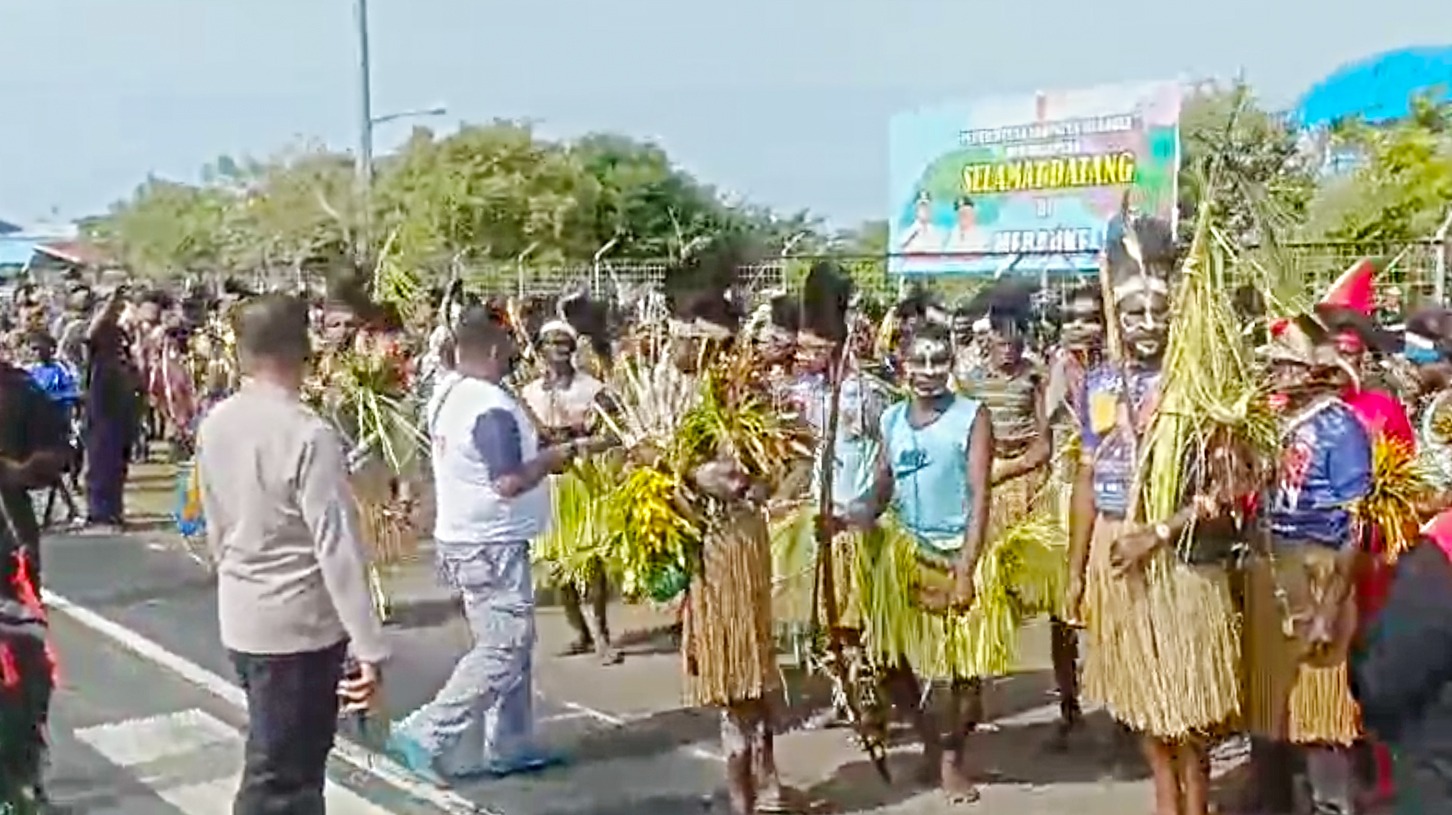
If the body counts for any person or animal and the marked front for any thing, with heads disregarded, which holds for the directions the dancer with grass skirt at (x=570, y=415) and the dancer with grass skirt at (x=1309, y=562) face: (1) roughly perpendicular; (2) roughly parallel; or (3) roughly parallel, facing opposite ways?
roughly perpendicular

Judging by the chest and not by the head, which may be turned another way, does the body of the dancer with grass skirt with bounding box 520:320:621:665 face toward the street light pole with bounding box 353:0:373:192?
no

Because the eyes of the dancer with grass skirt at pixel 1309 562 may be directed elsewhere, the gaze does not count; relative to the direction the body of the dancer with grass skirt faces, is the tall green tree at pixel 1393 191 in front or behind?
behind

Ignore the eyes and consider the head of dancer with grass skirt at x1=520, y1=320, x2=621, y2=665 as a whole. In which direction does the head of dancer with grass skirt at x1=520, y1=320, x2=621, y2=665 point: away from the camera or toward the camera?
toward the camera

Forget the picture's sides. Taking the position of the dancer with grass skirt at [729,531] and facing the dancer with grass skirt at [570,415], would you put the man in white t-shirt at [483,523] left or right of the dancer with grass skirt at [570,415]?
left

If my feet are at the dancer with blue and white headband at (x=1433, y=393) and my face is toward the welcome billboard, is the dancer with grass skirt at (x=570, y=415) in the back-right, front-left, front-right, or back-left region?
front-left

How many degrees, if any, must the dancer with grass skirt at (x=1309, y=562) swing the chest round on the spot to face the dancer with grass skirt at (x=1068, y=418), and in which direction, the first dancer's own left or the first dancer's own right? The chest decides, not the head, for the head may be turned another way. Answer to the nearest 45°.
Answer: approximately 90° to the first dancer's own right

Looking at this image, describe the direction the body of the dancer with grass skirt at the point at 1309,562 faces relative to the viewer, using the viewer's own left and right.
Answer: facing the viewer and to the left of the viewer

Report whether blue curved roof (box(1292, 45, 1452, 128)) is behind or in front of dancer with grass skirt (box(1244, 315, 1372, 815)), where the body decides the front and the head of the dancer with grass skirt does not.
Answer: behind

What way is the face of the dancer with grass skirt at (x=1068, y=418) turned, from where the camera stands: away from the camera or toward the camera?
toward the camera

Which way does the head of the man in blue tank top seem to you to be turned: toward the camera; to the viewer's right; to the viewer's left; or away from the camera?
toward the camera

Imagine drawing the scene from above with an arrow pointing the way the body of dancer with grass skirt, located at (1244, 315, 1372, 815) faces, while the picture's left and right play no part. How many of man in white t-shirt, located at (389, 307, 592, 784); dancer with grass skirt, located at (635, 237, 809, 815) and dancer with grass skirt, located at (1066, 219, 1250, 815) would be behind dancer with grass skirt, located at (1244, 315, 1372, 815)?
0

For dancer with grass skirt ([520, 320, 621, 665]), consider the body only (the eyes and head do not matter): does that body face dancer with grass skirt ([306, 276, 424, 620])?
no

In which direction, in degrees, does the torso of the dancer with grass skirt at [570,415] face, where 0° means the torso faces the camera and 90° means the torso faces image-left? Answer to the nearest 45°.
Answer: approximately 0°

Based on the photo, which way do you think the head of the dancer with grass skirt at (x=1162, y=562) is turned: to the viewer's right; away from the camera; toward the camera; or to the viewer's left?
toward the camera

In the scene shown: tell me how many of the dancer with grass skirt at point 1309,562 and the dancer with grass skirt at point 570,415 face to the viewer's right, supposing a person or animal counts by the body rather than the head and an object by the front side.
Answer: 0

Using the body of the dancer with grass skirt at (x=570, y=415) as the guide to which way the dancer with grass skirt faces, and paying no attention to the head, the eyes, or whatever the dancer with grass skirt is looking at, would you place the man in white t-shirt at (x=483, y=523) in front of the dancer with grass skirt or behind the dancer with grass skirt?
in front
